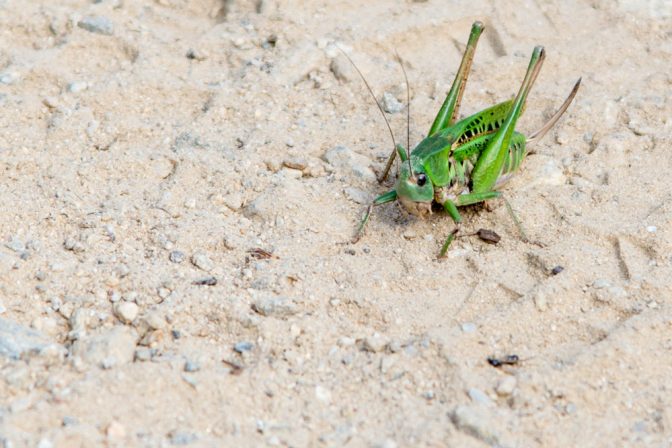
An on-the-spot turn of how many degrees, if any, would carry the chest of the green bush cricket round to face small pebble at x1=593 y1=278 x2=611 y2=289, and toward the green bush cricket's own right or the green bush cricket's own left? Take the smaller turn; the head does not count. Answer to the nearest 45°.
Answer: approximately 90° to the green bush cricket's own left

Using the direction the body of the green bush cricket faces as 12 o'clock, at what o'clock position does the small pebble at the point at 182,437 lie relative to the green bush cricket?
The small pebble is roughly at 11 o'clock from the green bush cricket.

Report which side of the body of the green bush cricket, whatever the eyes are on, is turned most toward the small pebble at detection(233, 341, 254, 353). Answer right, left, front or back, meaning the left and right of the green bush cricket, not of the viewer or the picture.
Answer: front

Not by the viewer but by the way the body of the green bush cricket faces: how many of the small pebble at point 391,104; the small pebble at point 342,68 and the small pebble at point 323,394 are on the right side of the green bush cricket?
2

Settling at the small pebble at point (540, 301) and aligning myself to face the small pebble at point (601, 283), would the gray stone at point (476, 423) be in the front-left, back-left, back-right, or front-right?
back-right

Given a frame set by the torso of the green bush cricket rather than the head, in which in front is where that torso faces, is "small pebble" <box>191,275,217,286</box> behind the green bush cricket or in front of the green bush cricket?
in front

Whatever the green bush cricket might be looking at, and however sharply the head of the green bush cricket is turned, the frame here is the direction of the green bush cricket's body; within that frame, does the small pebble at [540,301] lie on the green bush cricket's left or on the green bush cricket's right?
on the green bush cricket's left

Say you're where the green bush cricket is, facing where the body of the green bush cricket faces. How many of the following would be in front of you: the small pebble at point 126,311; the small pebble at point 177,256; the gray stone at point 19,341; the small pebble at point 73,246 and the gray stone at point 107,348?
5

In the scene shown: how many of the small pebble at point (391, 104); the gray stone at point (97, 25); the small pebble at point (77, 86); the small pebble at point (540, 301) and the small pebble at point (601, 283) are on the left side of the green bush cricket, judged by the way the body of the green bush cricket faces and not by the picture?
2

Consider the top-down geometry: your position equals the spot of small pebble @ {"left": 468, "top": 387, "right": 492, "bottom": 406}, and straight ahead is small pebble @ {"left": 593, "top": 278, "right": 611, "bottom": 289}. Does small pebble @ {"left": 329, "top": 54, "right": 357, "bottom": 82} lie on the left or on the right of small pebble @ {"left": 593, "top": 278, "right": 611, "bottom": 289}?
left

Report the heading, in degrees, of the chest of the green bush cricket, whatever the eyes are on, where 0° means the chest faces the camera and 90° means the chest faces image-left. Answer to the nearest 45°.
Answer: approximately 45°

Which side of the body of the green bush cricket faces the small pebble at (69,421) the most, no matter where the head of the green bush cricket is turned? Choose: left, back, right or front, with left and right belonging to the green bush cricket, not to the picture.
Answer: front

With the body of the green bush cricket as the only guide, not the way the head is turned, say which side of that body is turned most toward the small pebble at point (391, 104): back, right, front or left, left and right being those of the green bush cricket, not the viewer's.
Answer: right

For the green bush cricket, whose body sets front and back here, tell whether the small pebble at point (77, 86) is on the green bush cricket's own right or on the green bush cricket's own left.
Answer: on the green bush cricket's own right

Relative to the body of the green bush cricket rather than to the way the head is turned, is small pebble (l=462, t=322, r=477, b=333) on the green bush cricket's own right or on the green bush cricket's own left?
on the green bush cricket's own left

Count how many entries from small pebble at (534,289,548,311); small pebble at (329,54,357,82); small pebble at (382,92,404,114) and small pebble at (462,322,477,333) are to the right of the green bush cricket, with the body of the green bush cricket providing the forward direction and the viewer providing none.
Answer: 2

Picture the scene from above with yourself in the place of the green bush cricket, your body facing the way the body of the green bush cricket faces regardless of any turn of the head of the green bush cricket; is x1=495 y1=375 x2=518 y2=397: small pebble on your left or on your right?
on your left

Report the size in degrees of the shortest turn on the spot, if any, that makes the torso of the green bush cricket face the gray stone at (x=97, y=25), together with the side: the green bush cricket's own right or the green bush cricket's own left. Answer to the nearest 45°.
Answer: approximately 45° to the green bush cricket's own right
